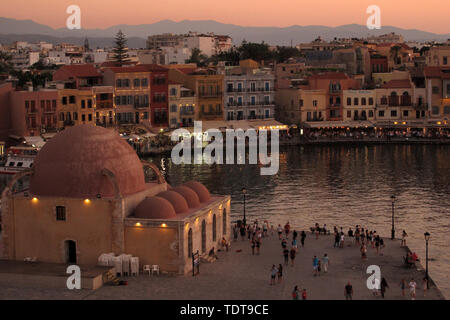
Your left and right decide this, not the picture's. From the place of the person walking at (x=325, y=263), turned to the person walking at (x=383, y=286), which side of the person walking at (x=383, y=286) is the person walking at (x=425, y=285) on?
left

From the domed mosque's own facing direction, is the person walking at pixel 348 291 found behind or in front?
in front

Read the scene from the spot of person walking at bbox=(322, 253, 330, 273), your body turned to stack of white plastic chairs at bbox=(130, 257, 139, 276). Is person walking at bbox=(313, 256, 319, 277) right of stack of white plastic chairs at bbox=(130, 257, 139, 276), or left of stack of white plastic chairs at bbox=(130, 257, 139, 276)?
left

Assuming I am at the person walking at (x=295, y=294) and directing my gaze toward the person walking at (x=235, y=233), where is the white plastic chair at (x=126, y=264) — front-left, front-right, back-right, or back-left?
front-left

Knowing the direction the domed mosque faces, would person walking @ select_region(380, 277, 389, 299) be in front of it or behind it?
in front

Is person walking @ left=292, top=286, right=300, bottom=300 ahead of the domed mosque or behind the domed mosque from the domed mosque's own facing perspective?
ahead

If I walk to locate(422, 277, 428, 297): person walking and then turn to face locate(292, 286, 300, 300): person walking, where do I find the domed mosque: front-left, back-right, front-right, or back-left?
front-right
